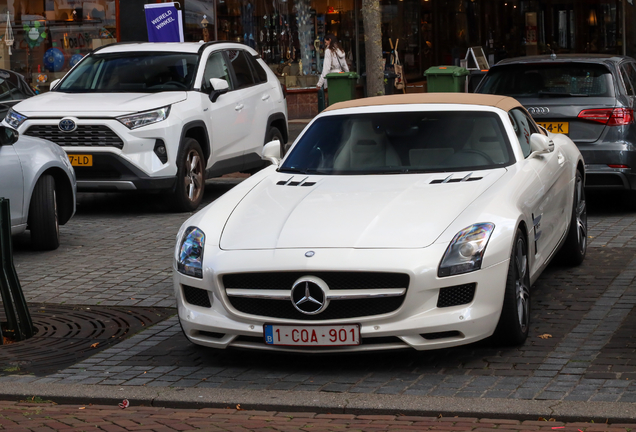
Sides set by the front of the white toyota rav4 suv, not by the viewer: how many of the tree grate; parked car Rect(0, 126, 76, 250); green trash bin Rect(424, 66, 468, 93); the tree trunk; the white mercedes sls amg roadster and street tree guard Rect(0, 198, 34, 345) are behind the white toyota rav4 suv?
2

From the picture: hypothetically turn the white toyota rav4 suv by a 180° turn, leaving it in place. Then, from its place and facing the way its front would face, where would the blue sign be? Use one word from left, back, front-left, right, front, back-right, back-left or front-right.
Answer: front-left

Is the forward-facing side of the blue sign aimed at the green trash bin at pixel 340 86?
no

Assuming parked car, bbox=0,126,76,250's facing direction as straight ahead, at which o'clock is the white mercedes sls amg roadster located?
The white mercedes sls amg roadster is roughly at 4 o'clock from the parked car.

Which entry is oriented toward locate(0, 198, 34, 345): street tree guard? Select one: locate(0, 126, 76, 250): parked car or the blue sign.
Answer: the blue sign

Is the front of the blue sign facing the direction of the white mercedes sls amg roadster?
yes

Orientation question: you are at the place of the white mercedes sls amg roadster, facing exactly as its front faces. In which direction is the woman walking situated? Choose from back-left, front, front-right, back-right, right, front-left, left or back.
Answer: back-right

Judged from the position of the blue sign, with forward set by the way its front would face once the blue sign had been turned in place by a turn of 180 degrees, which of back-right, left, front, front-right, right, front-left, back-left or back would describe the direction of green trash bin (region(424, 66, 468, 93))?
right

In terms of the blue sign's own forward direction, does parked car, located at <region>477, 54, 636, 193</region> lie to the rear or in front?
in front

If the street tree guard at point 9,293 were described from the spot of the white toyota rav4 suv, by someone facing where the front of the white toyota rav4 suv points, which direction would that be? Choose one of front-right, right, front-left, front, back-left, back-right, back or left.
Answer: front-left

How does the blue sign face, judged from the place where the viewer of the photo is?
facing the viewer

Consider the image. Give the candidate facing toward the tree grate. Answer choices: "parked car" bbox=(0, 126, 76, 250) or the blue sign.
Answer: the blue sign

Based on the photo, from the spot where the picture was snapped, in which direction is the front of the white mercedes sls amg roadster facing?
facing the viewer and to the left of the viewer

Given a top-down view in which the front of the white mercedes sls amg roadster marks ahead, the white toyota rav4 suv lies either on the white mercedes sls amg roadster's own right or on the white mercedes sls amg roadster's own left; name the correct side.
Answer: on the white mercedes sls amg roadster's own right

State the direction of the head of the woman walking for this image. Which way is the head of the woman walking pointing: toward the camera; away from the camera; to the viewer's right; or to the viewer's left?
to the viewer's left
